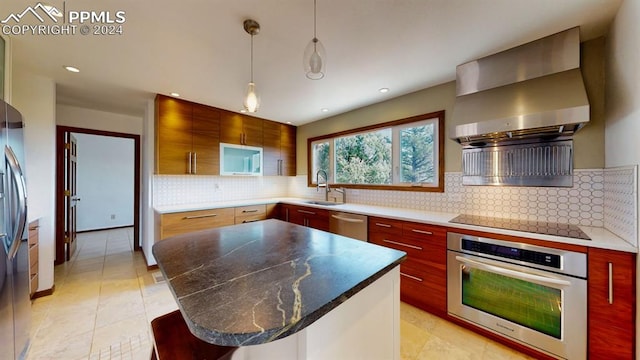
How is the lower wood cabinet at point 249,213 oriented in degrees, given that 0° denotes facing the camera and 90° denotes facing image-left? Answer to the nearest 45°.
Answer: approximately 315°

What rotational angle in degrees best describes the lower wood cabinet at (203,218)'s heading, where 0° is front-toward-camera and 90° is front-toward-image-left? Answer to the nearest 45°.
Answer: approximately 315°

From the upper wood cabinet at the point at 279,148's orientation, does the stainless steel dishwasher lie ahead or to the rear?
ahead

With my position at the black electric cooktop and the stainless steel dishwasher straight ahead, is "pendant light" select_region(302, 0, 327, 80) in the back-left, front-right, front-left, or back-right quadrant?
front-left

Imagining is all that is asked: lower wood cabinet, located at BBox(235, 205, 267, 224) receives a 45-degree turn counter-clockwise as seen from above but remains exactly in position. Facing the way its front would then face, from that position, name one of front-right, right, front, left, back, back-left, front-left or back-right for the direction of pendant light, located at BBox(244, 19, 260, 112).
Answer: right

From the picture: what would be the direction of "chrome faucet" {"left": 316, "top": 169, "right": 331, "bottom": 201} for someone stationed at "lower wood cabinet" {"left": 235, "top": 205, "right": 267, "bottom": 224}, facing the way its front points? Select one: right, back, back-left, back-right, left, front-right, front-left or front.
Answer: front-left

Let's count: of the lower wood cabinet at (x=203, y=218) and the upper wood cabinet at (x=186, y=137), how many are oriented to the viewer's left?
0

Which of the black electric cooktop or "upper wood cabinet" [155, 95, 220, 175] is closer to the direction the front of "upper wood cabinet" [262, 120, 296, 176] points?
the black electric cooktop

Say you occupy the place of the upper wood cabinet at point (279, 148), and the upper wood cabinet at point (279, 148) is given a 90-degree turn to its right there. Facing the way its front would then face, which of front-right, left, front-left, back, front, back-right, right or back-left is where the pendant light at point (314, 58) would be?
front-left

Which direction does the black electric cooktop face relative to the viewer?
toward the camera
